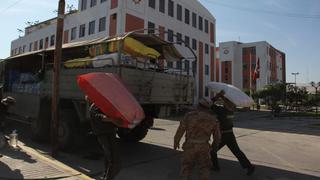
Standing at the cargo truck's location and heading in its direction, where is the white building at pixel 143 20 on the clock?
The white building is roughly at 2 o'clock from the cargo truck.

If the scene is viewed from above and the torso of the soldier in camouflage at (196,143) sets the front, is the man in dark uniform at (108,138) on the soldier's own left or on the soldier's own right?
on the soldier's own left

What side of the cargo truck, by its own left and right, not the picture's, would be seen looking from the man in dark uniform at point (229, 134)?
back

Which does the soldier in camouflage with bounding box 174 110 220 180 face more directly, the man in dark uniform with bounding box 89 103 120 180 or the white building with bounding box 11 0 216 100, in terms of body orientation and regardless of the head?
the white building

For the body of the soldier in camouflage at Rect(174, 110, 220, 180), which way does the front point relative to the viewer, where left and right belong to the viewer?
facing away from the viewer

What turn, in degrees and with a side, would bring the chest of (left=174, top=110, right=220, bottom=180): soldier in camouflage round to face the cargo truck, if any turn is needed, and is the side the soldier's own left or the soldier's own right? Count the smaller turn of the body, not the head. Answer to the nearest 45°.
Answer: approximately 45° to the soldier's own left

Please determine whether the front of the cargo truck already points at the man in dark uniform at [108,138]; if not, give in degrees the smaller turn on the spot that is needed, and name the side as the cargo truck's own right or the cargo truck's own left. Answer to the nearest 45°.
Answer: approximately 135° to the cargo truck's own left
